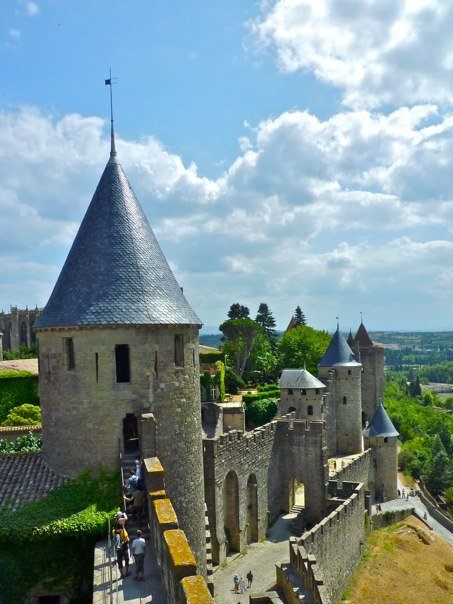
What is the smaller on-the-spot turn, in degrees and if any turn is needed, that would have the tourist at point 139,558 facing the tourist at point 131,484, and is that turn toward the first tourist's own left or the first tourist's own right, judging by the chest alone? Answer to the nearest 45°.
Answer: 0° — they already face them

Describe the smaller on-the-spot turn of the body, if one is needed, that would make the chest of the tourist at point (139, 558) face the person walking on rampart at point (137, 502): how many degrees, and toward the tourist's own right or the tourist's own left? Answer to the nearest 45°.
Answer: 0° — they already face them

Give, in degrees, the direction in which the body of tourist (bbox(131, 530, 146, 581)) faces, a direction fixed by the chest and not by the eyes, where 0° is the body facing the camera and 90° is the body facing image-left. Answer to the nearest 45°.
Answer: approximately 180°

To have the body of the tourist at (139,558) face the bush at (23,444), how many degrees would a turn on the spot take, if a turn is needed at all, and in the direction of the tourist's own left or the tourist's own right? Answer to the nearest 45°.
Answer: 0° — they already face it
